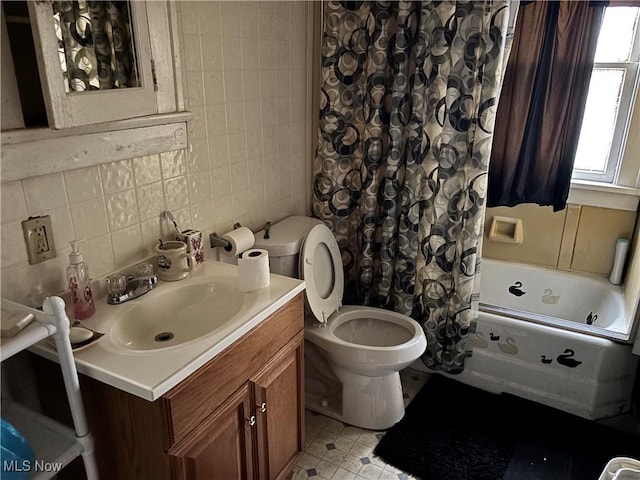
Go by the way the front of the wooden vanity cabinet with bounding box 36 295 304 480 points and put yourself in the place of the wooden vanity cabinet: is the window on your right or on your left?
on your left

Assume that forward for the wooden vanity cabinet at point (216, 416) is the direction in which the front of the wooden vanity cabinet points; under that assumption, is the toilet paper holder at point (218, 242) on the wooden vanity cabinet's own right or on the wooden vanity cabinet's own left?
on the wooden vanity cabinet's own left

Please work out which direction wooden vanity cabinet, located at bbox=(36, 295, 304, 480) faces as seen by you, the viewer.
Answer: facing the viewer and to the right of the viewer

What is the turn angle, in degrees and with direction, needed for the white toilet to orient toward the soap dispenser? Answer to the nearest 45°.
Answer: approximately 90° to its right

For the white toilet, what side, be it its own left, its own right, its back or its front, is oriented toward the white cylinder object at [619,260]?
left

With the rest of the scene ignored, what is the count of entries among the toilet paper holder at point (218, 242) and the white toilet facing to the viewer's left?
0

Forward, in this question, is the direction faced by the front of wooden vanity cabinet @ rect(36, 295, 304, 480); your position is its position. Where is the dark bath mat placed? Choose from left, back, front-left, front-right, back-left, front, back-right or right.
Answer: front-left

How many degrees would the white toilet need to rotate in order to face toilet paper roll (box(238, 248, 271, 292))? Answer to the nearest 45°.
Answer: approximately 90° to its right
